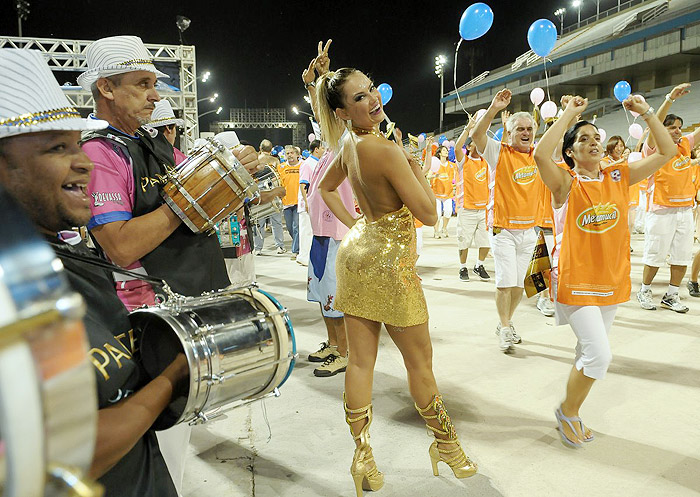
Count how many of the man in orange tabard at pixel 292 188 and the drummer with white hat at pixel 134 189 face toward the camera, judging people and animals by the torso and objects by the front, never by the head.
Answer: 1

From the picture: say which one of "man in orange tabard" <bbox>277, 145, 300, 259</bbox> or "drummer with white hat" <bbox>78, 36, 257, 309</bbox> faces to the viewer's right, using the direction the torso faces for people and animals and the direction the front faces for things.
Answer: the drummer with white hat

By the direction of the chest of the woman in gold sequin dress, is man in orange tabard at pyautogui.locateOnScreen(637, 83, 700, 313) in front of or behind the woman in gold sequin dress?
in front

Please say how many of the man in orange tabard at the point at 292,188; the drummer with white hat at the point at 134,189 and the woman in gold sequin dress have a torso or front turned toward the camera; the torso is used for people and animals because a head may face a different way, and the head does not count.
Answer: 1

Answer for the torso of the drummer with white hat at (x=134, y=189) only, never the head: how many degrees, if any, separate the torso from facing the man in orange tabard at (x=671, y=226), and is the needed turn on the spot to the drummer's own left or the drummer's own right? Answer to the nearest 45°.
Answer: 0° — they already face them

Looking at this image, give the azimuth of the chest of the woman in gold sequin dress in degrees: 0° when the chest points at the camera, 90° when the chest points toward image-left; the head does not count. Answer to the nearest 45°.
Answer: approximately 225°

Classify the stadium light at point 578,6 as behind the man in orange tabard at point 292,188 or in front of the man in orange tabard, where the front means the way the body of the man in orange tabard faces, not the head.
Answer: behind

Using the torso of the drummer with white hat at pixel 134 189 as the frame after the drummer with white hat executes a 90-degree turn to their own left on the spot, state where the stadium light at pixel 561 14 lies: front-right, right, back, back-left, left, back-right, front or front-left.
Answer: front-right

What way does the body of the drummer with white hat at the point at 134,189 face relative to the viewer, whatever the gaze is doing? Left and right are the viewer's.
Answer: facing to the right of the viewer

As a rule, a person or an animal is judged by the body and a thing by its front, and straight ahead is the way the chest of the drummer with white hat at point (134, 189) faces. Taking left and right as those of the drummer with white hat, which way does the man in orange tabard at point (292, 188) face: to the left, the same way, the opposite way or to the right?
to the right

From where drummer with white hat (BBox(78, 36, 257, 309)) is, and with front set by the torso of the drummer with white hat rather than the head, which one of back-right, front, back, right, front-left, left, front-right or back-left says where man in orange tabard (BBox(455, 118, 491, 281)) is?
front-left

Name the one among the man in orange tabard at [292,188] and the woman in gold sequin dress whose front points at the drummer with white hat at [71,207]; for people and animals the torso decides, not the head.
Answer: the man in orange tabard

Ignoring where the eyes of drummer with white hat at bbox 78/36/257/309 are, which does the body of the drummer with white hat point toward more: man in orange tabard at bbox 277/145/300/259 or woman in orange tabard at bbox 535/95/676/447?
the woman in orange tabard

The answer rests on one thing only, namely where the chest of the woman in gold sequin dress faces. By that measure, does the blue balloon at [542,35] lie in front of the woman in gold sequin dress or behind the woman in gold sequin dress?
in front
